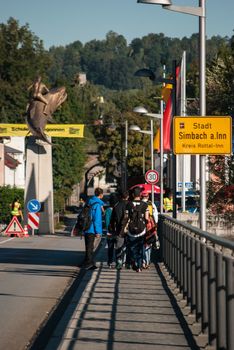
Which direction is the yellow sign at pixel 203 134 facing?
toward the camera

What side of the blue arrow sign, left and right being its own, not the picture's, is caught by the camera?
front

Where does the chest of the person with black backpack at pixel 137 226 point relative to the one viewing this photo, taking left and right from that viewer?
facing away from the viewer

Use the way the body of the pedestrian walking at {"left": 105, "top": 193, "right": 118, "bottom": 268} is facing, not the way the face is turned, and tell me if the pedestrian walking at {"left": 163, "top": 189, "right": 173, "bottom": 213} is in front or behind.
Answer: in front

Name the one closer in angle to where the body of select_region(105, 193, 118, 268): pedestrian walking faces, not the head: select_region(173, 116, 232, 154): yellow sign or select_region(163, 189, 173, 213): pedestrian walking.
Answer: the pedestrian walking

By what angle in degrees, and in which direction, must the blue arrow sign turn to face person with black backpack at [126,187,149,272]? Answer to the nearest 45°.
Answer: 0° — it already faces them

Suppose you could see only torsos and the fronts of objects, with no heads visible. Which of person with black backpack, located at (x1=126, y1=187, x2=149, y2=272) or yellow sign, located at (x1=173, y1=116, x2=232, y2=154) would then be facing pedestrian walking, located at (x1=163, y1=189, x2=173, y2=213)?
the person with black backpack

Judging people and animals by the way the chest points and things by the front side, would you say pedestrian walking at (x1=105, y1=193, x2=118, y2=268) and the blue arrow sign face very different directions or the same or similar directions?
very different directions

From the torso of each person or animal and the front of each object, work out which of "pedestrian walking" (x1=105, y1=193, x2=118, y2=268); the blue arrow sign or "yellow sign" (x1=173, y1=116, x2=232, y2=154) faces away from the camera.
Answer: the pedestrian walking

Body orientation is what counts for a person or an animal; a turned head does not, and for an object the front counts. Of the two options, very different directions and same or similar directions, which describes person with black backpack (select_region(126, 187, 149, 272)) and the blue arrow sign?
very different directions

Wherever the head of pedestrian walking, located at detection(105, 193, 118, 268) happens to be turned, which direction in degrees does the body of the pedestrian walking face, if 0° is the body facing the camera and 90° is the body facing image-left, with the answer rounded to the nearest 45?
approximately 180°

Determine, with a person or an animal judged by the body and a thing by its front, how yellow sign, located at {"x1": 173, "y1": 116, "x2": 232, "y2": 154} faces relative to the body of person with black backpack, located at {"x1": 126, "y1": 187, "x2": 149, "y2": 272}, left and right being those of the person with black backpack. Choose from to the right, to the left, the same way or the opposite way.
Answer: the opposite way

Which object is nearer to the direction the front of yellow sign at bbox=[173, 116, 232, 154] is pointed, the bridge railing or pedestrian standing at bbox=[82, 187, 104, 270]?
the bridge railing

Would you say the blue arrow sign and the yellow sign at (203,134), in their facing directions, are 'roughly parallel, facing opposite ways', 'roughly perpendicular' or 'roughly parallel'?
roughly parallel
